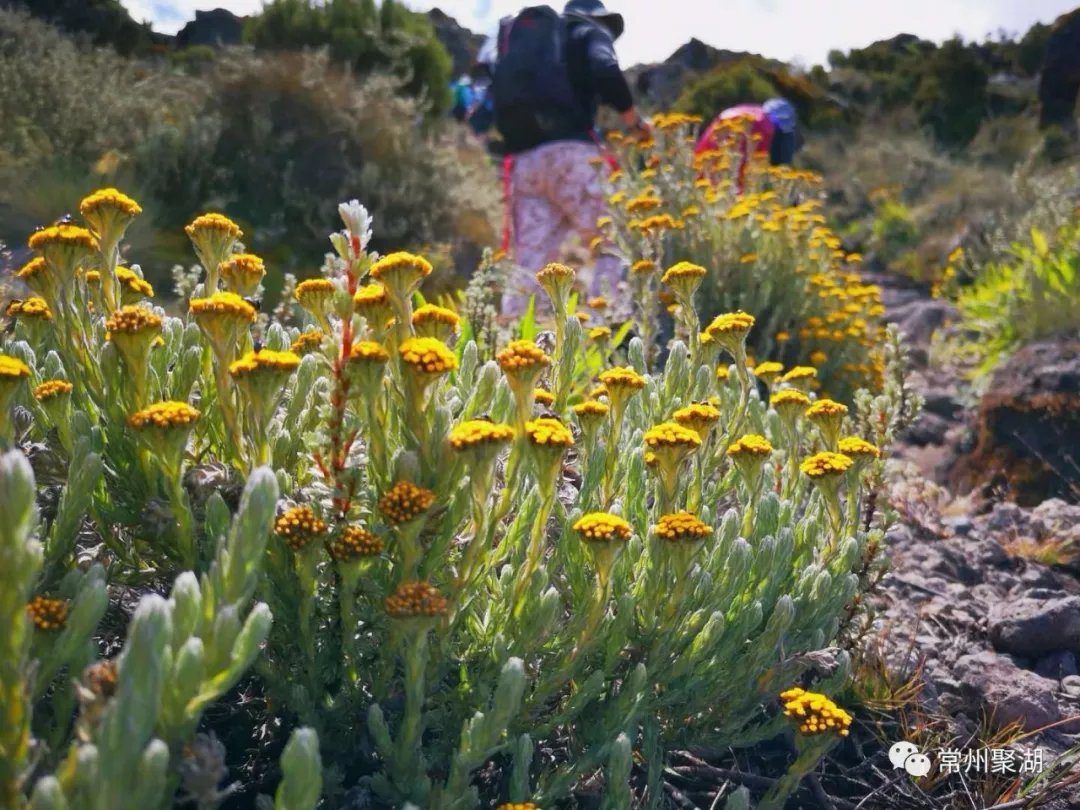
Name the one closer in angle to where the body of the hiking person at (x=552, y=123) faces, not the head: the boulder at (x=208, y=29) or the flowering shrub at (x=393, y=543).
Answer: the boulder

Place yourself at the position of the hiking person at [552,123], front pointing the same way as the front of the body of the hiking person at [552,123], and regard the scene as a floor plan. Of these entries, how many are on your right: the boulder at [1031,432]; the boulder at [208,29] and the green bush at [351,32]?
1

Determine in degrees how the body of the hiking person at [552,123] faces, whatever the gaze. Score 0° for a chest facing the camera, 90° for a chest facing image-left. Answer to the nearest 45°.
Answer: approximately 225°

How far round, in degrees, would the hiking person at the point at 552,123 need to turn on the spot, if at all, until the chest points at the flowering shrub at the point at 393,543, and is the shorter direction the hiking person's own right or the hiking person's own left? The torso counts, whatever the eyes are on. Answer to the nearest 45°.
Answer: approximately 135° to the hiking person's own right

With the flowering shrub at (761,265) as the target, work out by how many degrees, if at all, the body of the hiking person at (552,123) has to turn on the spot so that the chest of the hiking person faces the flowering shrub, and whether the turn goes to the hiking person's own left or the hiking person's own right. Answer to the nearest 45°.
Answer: approximately 90° to the hiking person's own right

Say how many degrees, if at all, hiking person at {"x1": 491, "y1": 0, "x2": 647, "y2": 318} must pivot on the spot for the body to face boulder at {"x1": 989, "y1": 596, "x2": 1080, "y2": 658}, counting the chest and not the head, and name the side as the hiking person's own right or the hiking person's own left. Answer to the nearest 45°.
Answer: approximately 135° to the hiking person's own right

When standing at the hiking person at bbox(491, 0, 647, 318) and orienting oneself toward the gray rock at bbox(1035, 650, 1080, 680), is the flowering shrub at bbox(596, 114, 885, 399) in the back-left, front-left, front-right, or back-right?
front-left
